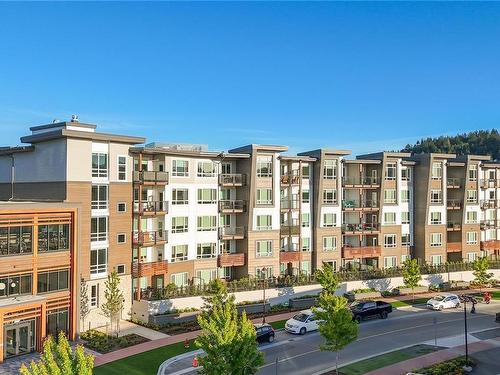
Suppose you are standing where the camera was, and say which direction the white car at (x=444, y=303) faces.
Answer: facing the viewer and to the left of the viewer

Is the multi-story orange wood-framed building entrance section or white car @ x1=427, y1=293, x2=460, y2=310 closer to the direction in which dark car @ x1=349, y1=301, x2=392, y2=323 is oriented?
the multi-story orange wood-framed building entrance section

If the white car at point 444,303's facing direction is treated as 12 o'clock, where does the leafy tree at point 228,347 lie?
The leafy tree is roughly at 11 o'clock from the white car.

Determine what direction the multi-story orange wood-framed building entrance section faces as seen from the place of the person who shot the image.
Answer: facing the viewer and to the right of the viewer

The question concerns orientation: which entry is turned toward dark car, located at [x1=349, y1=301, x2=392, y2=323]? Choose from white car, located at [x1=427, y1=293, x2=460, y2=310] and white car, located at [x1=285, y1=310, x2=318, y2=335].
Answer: white car, located at [x1=427, y1=293, x2=460, y2=310]

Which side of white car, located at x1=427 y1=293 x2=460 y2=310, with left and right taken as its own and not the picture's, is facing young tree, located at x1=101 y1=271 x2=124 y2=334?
front

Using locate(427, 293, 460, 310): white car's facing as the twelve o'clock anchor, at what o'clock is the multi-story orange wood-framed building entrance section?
The multi-story orange wood-framed building entrance section is roughly at 12 o'clock from the white car.

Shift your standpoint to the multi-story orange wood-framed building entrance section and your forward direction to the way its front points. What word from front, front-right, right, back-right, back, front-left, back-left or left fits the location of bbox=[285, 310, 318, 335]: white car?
front-left

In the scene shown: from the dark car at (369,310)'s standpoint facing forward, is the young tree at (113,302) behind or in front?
in front

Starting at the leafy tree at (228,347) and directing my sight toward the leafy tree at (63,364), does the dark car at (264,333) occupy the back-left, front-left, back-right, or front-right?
back-right

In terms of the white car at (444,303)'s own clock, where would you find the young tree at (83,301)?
The young tree is roughly at 12 o'clock from the white car.

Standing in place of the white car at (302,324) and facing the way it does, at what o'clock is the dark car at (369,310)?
The dark car is roughly at 6 o'clock from the white car.

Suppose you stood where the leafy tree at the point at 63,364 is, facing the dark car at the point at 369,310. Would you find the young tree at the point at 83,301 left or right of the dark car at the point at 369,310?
left

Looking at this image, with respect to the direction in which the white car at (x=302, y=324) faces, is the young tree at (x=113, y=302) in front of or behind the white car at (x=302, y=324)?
in front
